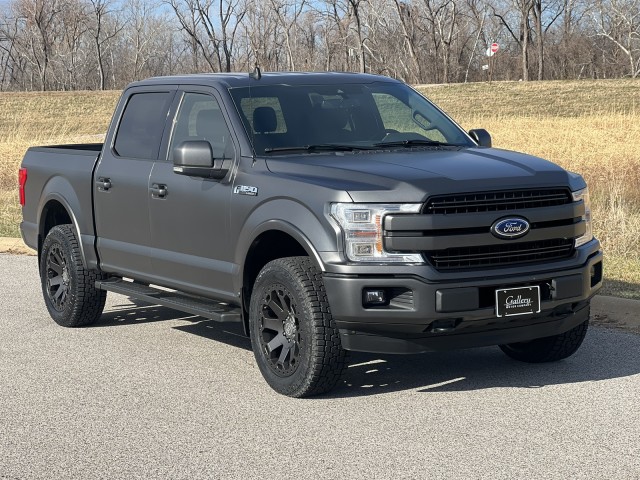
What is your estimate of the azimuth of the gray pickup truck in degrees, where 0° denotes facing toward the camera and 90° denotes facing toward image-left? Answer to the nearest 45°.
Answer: approximately 315°
